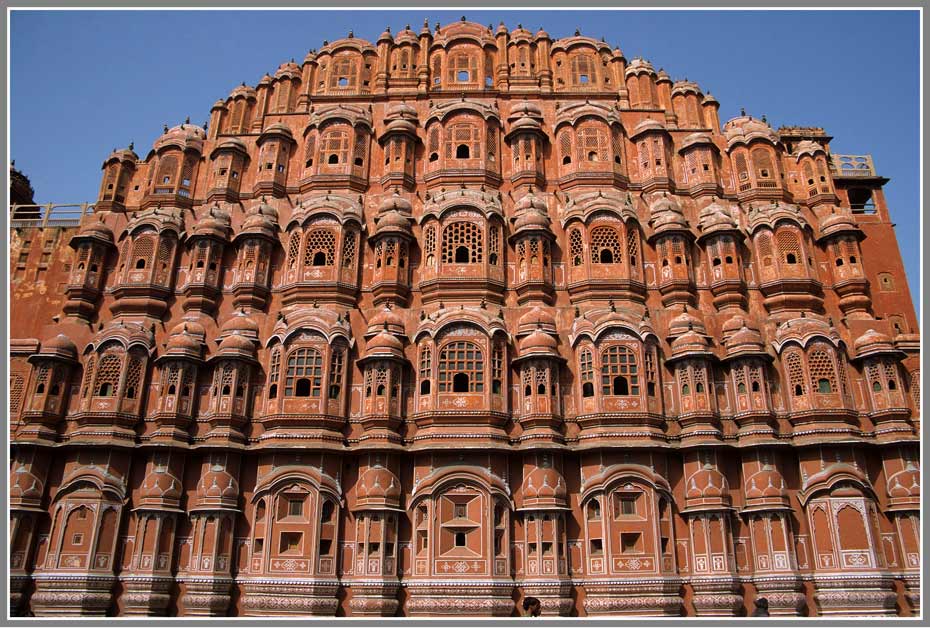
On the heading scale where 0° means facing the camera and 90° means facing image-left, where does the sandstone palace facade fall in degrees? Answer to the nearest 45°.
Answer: approximately 0°
